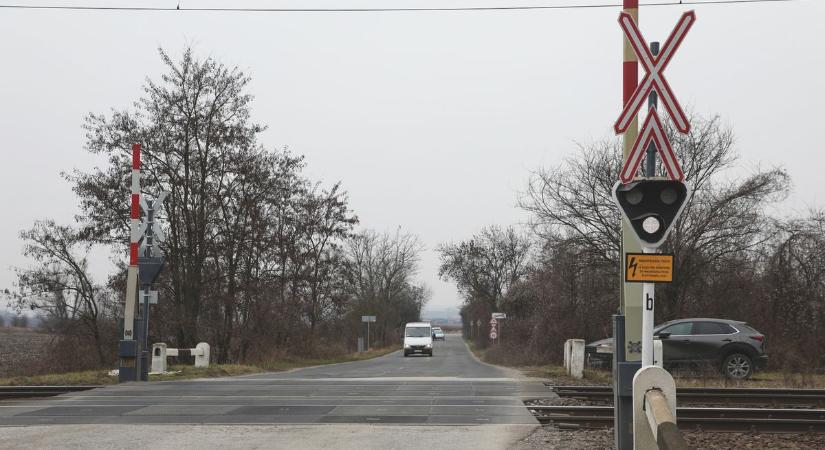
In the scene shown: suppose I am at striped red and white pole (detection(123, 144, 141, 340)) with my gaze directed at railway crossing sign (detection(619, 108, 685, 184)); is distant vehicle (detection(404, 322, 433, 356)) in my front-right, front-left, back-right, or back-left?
back-left

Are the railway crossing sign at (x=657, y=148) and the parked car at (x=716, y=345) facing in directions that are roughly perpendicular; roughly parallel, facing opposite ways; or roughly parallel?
roughly perpendicular

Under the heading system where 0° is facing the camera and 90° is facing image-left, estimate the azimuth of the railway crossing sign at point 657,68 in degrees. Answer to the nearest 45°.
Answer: approximately 0°

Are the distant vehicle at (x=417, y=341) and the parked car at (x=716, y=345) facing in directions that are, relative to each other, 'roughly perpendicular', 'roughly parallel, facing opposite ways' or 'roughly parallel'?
roughly perpendicular

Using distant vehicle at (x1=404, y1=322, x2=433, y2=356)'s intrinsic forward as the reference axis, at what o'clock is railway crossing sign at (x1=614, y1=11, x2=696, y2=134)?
The railway crossing sign is roughly at 12 o'clock from the distant vehicle.

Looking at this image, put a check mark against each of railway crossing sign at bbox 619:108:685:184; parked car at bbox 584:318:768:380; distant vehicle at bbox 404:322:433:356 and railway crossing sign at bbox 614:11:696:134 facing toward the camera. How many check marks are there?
3

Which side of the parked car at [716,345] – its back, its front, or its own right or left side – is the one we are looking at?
left
